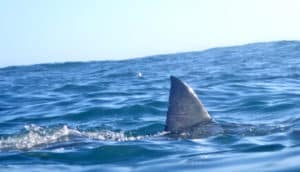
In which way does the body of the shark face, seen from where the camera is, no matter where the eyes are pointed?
to the viewer's right
